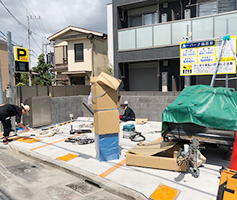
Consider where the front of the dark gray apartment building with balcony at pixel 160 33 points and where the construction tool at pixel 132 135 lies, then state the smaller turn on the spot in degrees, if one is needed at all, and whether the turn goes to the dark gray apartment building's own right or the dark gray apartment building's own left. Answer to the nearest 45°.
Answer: approximately 45° to the dark gray apartment building's own left

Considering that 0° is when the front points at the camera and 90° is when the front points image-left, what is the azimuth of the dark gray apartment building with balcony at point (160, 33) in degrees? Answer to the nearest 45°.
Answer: approximately 45°

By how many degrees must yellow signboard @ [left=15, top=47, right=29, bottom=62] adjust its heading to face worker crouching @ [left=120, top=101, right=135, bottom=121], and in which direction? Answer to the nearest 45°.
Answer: approximately 90° to its left

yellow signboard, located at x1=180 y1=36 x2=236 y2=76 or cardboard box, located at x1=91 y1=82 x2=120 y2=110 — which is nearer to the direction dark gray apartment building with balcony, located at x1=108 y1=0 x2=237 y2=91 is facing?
the cardboard box

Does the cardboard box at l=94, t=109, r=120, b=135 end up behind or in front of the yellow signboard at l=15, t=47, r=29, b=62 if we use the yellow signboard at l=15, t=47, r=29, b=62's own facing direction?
in front

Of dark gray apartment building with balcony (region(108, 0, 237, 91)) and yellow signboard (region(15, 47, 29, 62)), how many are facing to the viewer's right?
0

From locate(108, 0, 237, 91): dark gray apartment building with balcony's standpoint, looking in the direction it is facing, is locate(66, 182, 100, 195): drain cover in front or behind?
in front

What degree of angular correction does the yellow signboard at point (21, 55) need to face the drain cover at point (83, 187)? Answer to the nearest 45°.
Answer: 0° — it already faces it

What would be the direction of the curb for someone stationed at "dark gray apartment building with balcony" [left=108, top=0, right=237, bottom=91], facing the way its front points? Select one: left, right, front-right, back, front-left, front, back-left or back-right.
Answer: front-left

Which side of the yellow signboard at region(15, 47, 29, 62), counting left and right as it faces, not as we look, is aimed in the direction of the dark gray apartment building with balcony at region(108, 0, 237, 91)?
left
